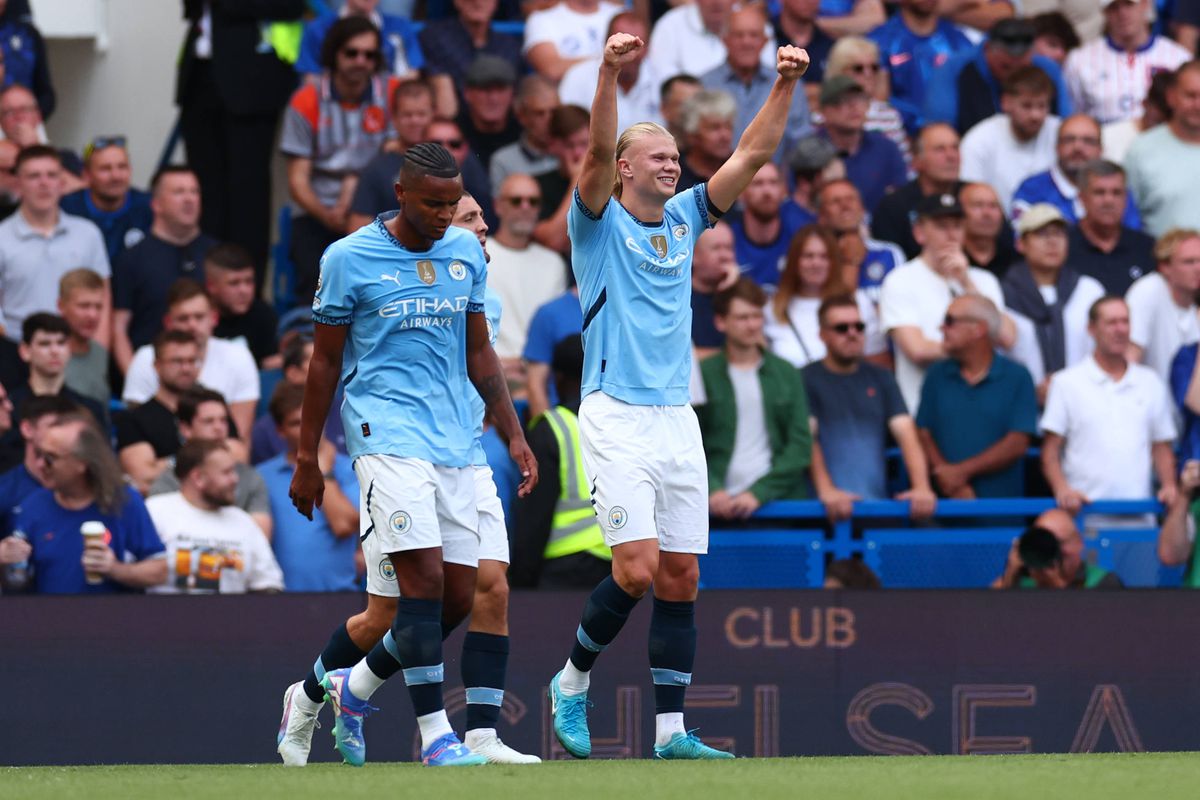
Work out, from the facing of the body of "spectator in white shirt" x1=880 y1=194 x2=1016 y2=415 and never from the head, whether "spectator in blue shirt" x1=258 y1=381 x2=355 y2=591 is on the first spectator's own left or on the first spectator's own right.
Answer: on the first spectator's own right

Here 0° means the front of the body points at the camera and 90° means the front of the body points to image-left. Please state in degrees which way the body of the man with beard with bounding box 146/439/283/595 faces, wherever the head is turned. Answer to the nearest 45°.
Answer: approximately 315°

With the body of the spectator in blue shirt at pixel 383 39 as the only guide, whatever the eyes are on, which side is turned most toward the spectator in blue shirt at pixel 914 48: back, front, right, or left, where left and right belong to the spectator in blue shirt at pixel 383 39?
left

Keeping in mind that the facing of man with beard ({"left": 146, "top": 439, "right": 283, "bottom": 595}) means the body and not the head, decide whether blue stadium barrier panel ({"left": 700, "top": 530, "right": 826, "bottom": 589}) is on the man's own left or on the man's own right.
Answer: on the man's own left

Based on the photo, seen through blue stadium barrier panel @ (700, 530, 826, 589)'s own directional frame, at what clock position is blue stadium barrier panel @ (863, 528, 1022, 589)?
blue stadium barrier panel @ (863, 528, 1022, 589) is roughly at 9 o'clock from blue stadium barrier panel @ (700, 530, 826, 589).

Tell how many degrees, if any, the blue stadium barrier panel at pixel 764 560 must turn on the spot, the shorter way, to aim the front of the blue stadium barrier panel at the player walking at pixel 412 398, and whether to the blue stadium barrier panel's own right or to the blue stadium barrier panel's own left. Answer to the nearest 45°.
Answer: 0° — it already faces them

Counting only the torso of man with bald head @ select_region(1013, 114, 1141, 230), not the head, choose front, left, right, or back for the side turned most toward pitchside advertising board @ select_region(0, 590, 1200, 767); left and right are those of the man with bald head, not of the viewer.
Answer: front

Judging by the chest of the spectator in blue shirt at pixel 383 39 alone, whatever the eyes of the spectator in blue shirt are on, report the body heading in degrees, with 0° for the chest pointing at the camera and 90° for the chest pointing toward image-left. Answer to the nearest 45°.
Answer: approximately 0°

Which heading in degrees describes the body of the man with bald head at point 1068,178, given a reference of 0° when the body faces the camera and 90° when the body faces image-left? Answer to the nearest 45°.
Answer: approximately 0°

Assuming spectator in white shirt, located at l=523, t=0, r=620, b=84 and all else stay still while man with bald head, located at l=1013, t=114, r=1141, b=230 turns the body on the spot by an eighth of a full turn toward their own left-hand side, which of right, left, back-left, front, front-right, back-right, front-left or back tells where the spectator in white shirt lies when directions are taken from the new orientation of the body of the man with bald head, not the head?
back-right
